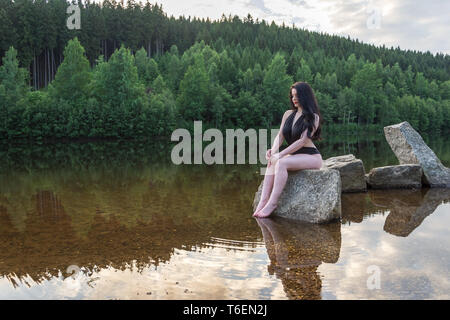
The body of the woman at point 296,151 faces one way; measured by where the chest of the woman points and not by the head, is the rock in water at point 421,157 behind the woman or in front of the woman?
behind

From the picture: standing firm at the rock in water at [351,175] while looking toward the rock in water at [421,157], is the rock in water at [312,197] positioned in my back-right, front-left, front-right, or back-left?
back-right

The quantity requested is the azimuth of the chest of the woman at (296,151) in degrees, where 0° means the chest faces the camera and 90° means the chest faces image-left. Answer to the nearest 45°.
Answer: approximately 45°

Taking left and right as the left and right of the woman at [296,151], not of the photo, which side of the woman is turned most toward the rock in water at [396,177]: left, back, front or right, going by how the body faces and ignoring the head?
back
